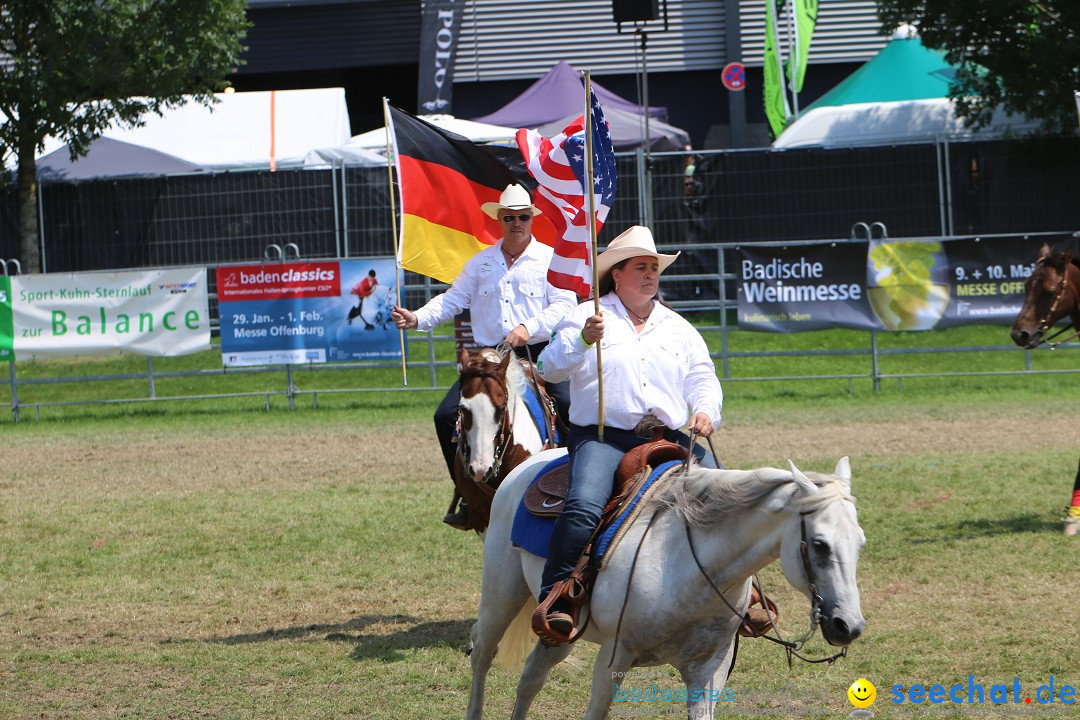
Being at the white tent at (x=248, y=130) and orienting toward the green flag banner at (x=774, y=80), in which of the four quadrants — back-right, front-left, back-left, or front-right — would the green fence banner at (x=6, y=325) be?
back-right

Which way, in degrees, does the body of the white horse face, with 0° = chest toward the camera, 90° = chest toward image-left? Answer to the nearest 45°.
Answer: approximately 315°

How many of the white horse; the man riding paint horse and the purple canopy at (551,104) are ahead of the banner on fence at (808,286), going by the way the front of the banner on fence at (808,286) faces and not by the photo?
2

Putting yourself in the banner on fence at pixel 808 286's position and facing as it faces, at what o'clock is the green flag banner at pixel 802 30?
The green flag banner is roughly at 6 o'clock from the banner on fence.

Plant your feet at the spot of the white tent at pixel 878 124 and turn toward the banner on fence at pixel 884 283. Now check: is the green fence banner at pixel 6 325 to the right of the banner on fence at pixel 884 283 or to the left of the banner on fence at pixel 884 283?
right

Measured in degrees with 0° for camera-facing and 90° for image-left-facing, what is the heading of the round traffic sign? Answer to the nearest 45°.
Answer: approximately 0°

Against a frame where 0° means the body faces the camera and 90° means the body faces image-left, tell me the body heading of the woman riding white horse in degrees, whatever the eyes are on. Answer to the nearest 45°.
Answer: approximately 315°

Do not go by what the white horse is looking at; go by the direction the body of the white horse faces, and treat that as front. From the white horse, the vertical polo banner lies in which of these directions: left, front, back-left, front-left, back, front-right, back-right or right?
back-left
